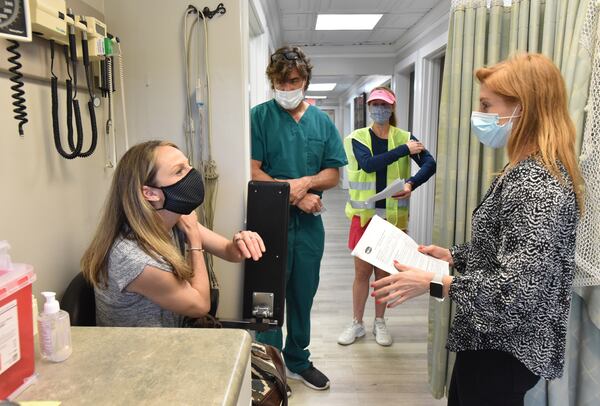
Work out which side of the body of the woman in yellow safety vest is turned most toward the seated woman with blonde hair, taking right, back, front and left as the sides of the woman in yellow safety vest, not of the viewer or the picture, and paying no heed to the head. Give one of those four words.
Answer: front

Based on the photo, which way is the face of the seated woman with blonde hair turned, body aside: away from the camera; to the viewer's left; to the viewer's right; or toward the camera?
to the viewer's right

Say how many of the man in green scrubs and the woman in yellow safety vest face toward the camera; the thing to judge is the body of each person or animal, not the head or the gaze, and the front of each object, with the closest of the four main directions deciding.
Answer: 2

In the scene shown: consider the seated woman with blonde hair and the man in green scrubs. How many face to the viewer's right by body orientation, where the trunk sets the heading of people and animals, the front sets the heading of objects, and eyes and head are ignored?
1

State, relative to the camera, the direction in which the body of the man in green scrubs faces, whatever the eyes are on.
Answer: toward the camera

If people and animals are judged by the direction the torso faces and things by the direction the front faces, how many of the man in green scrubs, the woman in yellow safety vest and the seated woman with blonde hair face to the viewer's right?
1

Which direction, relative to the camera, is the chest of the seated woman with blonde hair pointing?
to the viewer's right

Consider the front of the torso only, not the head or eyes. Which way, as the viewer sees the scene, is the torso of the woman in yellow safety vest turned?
toward the camera

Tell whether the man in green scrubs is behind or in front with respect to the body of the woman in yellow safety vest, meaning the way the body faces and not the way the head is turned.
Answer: in front

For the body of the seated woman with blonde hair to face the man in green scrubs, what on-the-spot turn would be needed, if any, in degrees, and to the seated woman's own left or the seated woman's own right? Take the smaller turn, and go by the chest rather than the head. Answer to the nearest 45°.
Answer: approximately 45° to the seated woman's own left

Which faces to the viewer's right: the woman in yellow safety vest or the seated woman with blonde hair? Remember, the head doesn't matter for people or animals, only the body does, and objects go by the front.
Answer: the seated woman with blonde hair

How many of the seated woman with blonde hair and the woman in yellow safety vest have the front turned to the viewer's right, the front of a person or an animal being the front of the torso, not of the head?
1

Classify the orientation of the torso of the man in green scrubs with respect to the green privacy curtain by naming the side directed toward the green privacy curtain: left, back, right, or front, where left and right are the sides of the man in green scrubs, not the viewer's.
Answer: left
